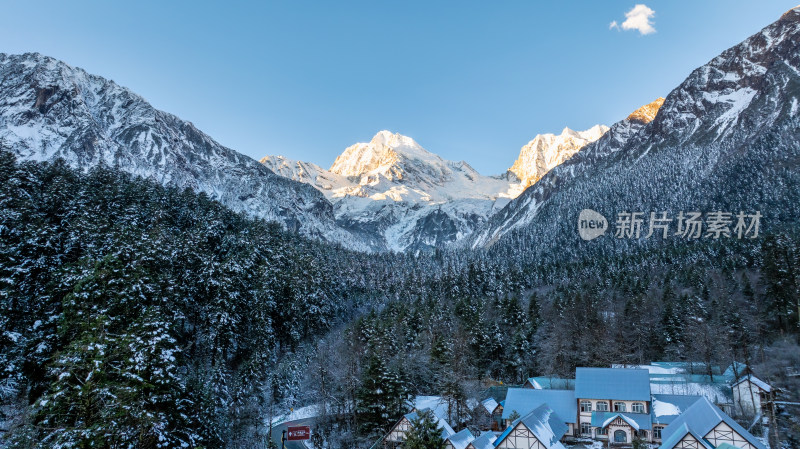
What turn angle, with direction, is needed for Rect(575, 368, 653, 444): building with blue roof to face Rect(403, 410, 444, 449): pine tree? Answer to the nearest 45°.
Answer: approximately 45° to its right

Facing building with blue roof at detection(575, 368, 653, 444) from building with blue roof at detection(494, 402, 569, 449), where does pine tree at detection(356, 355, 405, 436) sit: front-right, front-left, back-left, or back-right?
back-left

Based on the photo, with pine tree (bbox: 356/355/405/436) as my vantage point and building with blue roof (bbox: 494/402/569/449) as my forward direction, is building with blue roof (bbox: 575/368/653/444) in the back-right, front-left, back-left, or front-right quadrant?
front-left

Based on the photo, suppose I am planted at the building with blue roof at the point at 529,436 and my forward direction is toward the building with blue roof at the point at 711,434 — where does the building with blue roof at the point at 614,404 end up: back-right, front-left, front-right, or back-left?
front-left

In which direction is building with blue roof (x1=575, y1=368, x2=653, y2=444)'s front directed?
toward the camera

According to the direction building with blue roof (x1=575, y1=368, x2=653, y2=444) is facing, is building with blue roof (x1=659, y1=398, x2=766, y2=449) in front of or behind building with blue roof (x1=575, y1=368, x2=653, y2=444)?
in front

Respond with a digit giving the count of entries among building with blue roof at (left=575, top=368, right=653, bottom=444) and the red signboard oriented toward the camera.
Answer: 2

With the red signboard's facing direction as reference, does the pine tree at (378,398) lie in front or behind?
behind

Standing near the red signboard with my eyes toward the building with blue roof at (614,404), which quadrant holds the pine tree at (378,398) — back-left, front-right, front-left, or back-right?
front-left

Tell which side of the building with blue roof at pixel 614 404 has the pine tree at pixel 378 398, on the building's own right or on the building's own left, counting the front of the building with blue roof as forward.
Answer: on the building's own right

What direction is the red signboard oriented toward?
toward the camera

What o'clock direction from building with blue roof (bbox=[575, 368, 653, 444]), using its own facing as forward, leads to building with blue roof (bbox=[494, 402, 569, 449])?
building with blue roof (bbox=[494, 402, 569, 449]) is roughly at 1 o'clock from building with blue roof (bbox=[575, 368, 653, 444]).
